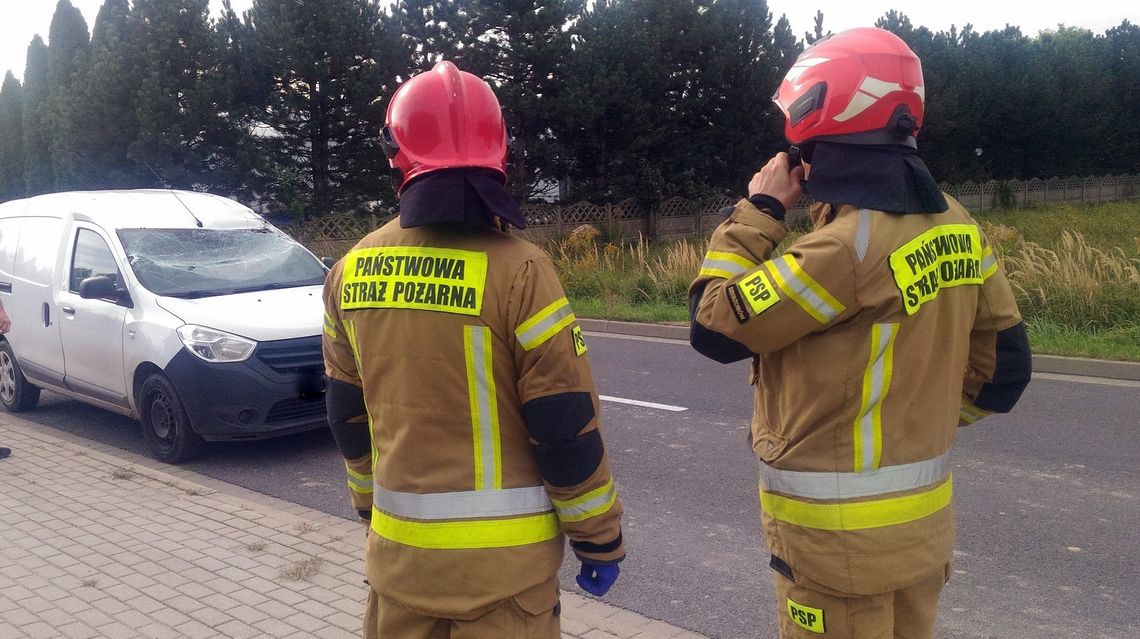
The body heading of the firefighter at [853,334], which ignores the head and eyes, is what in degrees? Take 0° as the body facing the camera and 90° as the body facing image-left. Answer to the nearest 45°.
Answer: approximately 135°

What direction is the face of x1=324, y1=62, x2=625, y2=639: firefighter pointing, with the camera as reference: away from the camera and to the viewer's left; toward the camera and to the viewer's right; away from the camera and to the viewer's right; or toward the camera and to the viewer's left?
away from the camera and to the viewer's left

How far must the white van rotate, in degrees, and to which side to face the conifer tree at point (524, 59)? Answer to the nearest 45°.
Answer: approximately 90° to its left

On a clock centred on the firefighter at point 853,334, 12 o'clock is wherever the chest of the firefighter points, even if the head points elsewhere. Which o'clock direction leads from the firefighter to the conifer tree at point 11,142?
The conifer tree is roughly at 12 o'clock from the firefighter.

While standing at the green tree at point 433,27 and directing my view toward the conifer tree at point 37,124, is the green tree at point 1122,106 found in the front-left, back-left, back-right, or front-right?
back-right

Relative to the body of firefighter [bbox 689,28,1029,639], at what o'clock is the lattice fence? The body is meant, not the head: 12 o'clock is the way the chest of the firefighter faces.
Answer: The lattice fence is roughly at 1 o'clock from the firefighter.

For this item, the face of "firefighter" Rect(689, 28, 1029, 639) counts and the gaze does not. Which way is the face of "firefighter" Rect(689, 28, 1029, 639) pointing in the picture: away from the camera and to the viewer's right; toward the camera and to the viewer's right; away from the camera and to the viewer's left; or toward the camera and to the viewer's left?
away from the camera and to the viewer's left

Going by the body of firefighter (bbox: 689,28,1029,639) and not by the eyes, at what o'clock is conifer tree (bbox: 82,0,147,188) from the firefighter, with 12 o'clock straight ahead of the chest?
The conifer tree is roughly at 12 o'clock from the firefighter.

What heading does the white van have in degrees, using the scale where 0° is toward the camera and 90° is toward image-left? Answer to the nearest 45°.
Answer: approximately 315°

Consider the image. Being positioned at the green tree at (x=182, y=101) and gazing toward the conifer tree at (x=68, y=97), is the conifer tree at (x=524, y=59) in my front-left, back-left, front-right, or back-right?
back-right

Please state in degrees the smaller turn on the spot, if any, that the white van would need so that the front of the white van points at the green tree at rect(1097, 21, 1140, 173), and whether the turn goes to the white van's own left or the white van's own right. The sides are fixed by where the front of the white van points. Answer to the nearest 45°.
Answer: approximately 90° to the white van's own left

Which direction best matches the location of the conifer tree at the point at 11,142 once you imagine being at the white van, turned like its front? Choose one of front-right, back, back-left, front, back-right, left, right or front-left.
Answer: back-left

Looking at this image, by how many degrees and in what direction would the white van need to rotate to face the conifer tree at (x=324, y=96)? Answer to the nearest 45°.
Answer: approximately 135° to its left

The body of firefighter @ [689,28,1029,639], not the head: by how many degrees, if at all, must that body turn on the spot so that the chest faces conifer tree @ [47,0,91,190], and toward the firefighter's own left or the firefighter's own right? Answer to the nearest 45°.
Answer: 0° — they already face it
